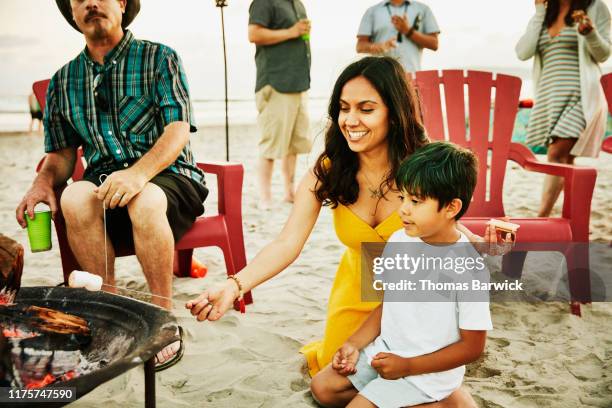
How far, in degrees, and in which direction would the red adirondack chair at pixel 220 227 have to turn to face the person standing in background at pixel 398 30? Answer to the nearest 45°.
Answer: approximately 90° to its left

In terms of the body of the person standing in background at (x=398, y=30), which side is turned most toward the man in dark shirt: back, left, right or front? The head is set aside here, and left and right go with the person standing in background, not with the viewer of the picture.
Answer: right

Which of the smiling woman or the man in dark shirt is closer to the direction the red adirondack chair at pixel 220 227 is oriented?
the smiling woman

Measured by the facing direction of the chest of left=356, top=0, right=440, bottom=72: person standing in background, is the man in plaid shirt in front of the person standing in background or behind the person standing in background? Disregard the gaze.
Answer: in front

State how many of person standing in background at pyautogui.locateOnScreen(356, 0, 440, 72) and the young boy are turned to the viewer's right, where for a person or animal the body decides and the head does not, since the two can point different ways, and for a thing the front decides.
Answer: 0

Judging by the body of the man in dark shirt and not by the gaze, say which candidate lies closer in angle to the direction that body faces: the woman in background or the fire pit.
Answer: the woman in background

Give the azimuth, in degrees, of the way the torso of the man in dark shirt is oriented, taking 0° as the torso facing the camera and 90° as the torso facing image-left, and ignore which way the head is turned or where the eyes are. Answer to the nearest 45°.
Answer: approximately 315°

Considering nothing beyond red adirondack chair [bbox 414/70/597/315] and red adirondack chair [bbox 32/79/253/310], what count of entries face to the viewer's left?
0

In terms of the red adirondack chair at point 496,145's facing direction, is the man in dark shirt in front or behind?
behind

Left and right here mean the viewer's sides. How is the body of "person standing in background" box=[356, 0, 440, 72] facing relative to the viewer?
facing the viewer

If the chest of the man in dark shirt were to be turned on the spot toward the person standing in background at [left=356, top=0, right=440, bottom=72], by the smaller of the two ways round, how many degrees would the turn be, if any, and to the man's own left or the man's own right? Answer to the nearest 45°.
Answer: approximately 45° to the man's own left

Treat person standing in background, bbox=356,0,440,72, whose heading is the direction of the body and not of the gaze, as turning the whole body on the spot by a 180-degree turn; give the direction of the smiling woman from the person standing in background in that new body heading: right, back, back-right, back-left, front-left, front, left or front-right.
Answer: back
